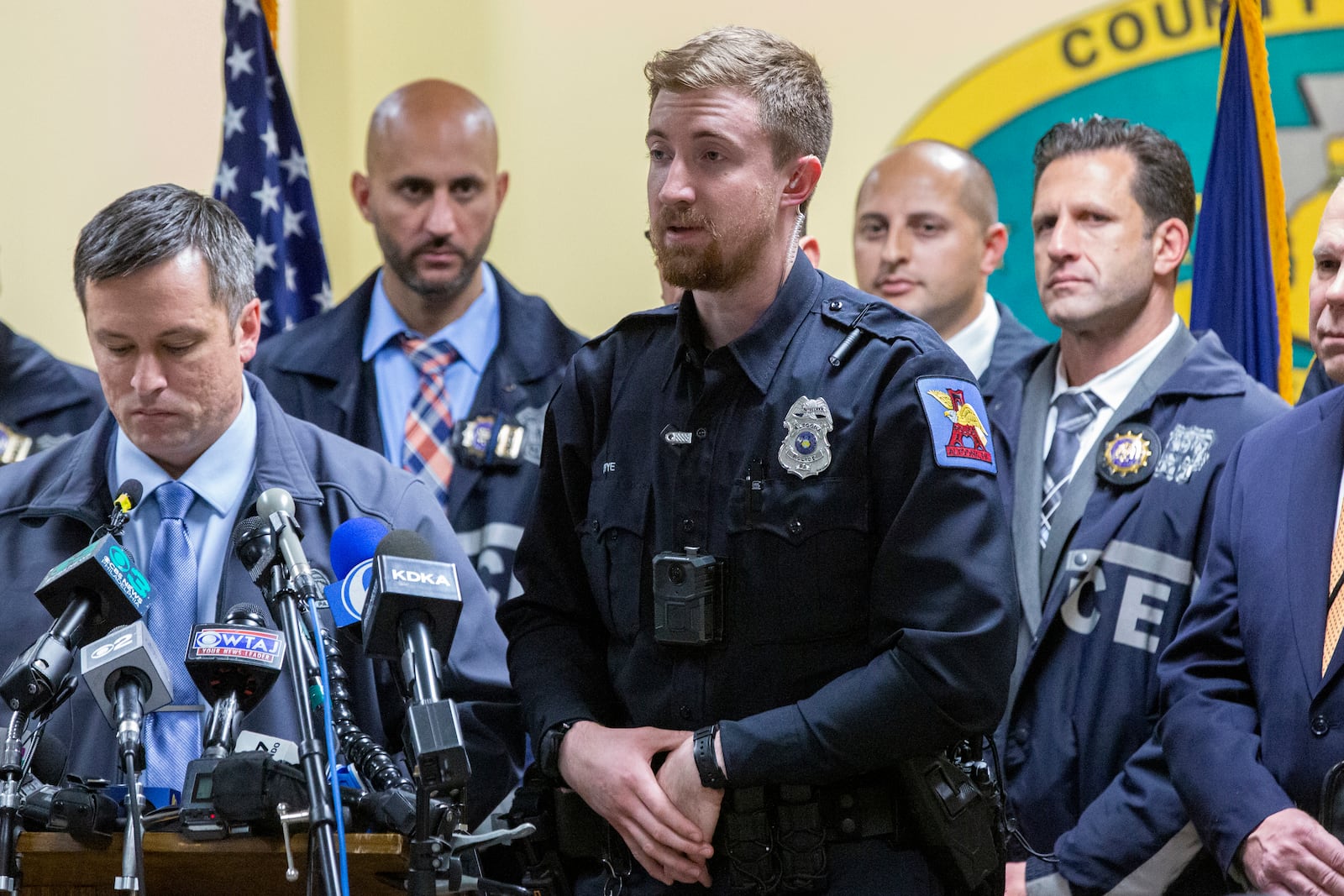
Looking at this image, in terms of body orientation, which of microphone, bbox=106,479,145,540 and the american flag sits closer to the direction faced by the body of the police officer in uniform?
the microphone

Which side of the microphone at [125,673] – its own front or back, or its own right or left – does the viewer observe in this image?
back

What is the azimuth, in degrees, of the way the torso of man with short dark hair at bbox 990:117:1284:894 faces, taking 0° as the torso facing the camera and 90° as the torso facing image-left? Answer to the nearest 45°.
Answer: approximately 45°

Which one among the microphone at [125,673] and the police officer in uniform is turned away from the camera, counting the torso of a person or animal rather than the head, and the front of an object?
the microphone

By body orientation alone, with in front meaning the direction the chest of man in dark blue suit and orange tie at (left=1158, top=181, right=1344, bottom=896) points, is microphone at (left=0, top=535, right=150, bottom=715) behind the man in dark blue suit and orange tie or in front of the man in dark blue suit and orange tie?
in front

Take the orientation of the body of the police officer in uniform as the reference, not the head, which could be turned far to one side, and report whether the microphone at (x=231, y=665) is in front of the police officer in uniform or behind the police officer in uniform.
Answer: in front

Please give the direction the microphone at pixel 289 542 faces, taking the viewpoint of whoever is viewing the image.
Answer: facing away from the viewer and to the left of the viewer

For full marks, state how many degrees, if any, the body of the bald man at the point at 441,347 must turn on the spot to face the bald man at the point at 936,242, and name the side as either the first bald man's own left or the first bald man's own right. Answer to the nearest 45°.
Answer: approximately 90° to the first bald man's own left

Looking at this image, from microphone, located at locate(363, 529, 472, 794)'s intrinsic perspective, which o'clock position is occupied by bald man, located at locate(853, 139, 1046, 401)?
The bald man is roughly at 1 o'clock from the microphone.

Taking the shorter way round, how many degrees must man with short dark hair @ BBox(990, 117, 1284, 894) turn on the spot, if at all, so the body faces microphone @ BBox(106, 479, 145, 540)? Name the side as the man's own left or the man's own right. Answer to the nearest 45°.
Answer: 0° — they already face it
